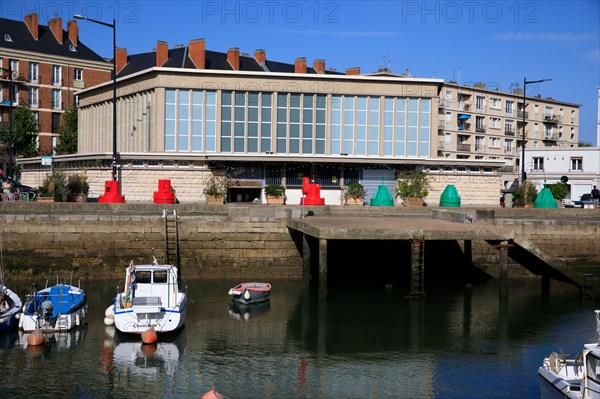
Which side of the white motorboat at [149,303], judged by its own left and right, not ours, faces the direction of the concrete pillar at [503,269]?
right

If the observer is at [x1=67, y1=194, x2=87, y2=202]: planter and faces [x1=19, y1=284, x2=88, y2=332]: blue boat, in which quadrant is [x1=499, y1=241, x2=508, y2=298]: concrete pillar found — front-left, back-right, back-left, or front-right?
front-left

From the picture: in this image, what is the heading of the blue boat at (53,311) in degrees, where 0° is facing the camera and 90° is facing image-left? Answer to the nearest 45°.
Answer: approximately 225°

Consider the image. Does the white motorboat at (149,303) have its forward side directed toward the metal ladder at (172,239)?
yes

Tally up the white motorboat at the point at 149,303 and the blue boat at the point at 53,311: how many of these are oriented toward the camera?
0

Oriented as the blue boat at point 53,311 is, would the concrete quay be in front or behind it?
in front
